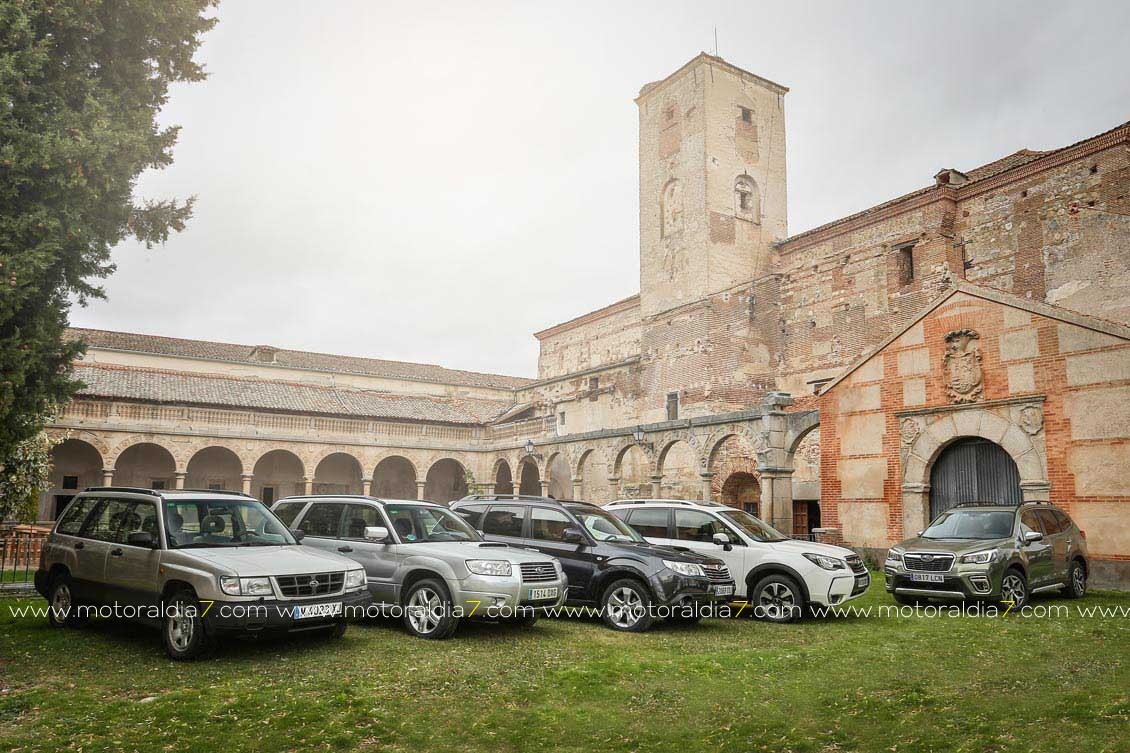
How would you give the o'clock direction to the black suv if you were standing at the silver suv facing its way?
The black suv is roughly at 10 o'clock from the silver suv.

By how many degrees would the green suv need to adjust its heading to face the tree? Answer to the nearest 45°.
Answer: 0° — it already faces it

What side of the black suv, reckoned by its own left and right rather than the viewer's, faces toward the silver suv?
right

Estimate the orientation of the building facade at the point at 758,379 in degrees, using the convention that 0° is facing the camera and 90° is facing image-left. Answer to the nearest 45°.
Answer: approximately 45°

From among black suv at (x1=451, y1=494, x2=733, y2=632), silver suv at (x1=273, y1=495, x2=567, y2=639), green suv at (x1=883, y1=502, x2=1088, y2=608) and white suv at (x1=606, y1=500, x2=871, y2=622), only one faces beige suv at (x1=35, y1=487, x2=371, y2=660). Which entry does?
the green suv

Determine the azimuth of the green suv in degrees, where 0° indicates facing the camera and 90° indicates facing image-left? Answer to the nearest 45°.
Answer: approximately 45°

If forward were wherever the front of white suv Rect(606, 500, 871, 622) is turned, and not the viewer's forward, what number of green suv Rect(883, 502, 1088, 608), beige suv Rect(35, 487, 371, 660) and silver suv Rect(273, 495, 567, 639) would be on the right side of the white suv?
2

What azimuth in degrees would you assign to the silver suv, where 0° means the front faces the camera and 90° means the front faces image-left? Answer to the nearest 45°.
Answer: approximately 315°

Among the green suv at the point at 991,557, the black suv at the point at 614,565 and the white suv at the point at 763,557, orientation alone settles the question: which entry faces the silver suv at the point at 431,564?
the green suv
